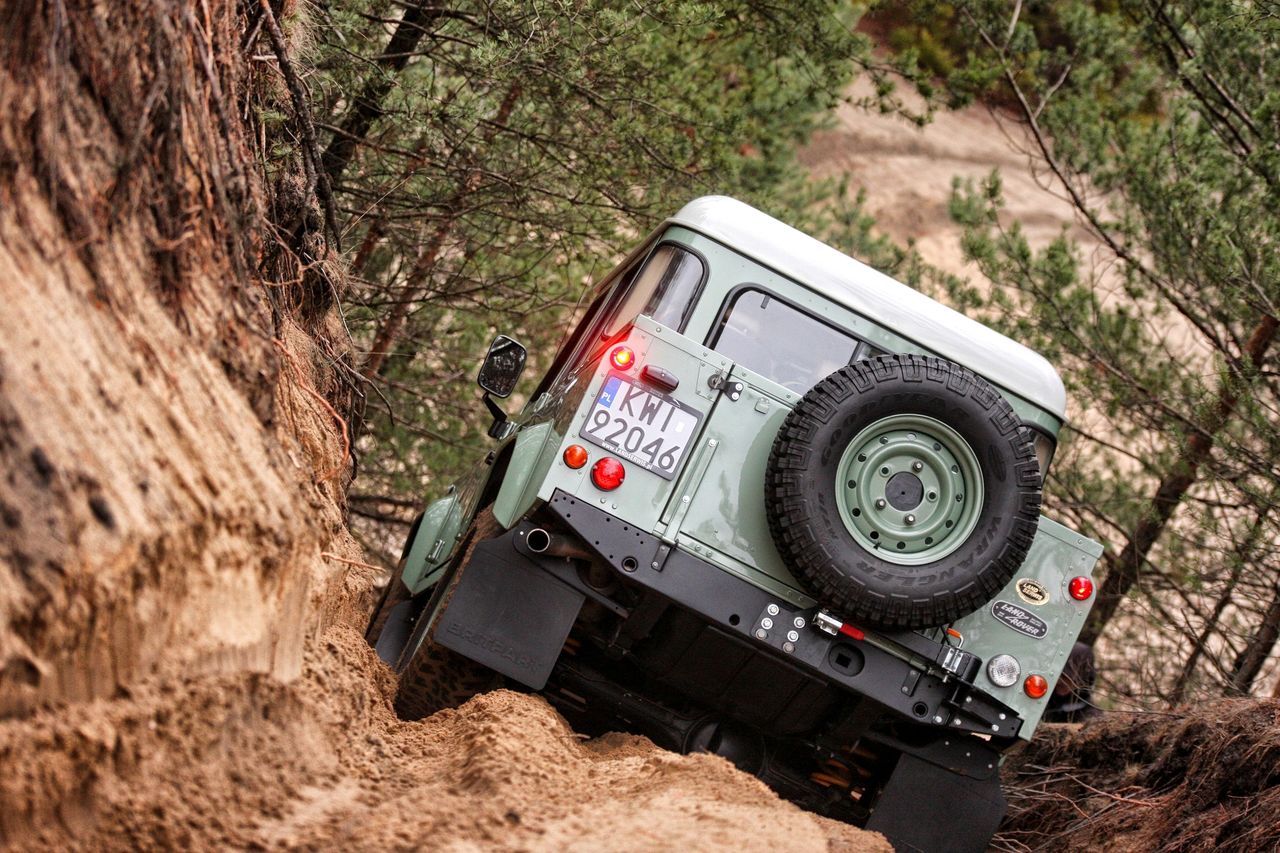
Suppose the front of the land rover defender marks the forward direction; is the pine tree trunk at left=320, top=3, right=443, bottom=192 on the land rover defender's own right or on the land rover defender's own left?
on the land rover defender's own left

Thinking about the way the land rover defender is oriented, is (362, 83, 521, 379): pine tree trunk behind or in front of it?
in front

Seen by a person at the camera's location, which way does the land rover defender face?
facing away from the viewer

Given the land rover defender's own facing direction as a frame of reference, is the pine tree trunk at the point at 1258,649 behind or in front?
in front
